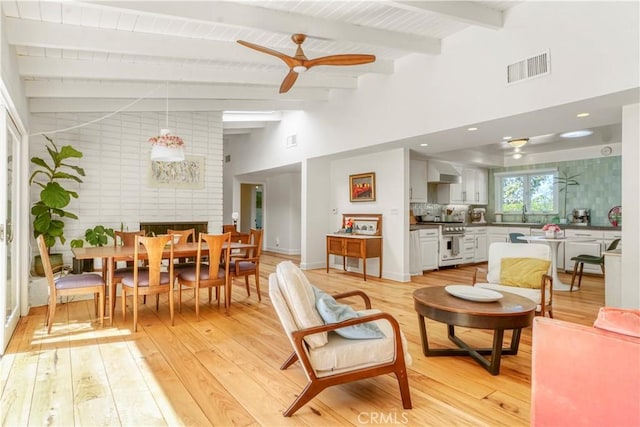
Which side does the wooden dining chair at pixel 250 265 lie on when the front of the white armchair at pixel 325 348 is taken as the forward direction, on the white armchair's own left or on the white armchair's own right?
on the white armchair's own left

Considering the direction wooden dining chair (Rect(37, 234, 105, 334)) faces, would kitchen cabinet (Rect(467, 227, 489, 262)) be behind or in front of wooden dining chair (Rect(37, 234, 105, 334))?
in front

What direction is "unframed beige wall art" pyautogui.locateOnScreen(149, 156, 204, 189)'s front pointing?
toward the camera

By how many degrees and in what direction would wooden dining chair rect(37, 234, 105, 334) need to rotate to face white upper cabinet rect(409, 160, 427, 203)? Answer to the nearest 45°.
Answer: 0° — it already faces it

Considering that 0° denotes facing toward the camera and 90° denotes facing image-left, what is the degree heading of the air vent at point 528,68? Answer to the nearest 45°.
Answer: approximately 45°

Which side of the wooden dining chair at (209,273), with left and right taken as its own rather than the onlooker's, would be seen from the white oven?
right

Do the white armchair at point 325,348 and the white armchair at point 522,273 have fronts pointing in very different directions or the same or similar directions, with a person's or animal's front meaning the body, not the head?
very different directions

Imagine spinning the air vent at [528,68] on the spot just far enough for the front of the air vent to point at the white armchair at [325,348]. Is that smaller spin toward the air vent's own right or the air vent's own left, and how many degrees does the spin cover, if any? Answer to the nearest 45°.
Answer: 0° — it already faces it

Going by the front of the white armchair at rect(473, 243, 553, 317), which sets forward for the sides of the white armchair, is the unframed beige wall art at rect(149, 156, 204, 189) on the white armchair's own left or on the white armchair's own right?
on the white armchair's own right

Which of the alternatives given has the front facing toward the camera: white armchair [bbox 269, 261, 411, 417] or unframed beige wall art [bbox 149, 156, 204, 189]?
the unframed beige wall art

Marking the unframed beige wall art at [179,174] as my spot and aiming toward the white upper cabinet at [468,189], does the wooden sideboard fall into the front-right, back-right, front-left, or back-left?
front-right

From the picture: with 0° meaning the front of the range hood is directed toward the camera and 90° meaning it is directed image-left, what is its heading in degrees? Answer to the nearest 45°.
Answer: approximately 315°

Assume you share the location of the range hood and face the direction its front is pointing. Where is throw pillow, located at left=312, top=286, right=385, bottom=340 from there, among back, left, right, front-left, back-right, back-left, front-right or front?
front-right

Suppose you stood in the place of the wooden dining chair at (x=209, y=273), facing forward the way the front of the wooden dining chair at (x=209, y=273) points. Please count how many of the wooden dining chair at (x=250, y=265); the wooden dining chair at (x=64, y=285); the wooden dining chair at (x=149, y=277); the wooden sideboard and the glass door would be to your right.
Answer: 2

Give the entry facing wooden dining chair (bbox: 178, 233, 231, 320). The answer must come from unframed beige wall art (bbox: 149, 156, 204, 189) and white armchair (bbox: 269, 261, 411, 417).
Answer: the unframed beige wall art

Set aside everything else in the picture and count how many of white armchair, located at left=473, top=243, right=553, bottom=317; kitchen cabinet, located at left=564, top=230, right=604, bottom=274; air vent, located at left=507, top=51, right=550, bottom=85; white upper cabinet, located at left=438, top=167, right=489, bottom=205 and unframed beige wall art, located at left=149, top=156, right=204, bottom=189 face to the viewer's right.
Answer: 0

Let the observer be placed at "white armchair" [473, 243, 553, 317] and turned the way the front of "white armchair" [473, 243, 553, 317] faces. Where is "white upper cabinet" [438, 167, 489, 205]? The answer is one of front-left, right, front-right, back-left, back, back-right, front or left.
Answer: back-right

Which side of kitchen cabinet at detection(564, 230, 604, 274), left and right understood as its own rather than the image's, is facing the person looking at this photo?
front
